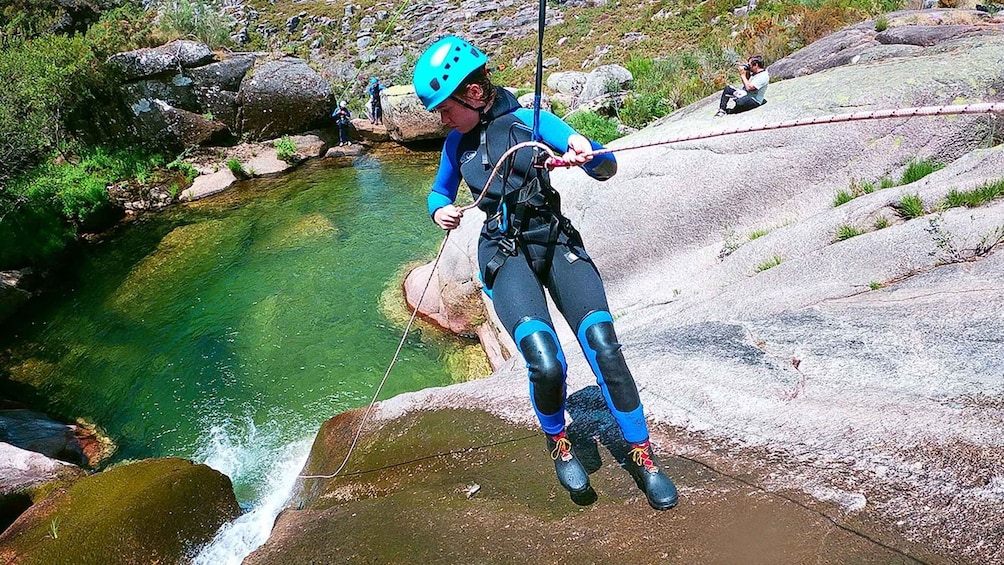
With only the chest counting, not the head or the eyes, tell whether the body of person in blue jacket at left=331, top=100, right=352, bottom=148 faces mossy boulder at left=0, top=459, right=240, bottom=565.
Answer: yes

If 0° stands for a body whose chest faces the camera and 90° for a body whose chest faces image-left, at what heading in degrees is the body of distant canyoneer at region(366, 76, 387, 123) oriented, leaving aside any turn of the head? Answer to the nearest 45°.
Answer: approximately 0°

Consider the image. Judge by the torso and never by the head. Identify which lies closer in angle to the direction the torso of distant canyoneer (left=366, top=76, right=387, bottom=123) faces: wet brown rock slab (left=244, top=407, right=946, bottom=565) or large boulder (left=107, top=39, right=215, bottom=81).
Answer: the wet brown rock slab

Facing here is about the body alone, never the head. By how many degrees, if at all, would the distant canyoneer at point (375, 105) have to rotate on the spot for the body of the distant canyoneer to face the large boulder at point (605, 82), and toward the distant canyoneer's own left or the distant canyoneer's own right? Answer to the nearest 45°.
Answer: approximately 45° to the distant canyoneer's own left

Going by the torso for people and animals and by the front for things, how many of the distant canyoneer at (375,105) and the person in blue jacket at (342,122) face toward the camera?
2
